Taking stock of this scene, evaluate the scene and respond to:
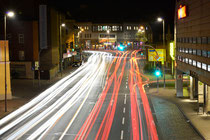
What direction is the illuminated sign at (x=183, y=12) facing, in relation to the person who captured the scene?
facing the viewer and to the left of the viewer
